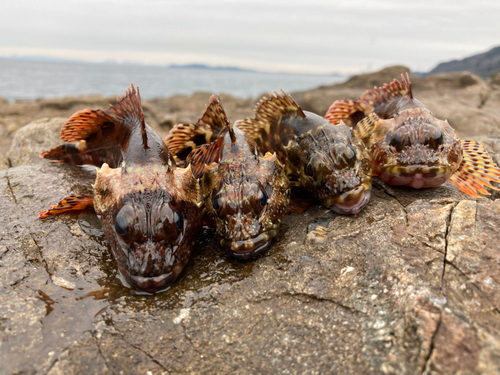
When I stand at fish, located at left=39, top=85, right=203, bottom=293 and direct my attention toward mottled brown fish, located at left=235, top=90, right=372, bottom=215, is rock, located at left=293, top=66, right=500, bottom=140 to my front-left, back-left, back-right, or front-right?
front-left

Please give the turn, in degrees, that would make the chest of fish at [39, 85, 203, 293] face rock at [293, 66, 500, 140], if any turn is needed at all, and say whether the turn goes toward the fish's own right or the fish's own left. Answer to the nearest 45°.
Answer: approximately 135° to the fish's own left

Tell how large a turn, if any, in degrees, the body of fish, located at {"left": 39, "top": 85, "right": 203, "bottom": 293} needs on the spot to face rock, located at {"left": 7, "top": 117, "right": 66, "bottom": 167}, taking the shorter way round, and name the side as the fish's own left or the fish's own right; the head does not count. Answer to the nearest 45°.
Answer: approximately 180°

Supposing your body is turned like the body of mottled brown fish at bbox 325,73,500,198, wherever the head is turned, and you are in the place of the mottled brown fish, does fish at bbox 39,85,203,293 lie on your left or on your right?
on your right

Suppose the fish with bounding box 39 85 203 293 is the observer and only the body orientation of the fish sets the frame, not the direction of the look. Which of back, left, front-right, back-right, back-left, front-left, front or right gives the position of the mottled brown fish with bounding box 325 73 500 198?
left

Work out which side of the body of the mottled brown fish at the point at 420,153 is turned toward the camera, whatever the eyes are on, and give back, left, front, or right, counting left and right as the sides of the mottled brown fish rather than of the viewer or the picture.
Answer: front

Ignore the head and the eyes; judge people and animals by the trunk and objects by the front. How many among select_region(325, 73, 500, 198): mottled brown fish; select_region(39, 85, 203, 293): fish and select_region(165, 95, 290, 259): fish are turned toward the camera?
3

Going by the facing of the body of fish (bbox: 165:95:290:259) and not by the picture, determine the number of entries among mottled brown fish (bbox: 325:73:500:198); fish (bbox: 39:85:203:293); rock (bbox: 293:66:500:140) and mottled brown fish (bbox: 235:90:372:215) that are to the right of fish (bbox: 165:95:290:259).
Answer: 1

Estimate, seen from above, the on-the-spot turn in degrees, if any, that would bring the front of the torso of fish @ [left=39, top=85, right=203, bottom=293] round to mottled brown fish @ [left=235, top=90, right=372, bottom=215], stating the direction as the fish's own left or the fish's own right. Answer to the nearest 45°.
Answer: approximately 90° to the fish's own left

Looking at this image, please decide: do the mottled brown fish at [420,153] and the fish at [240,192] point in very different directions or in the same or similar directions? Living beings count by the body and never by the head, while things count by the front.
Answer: same or similar directions

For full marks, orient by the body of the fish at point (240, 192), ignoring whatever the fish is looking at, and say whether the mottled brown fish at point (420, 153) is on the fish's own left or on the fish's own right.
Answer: on the fish's own left

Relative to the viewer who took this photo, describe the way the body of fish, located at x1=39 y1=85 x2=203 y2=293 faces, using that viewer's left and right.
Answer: facing the viewer

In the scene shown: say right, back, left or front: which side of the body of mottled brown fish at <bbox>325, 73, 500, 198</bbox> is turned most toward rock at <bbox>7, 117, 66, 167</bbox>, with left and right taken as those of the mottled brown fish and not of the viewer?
right

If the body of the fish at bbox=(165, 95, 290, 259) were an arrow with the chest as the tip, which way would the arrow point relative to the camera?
toward the camera
